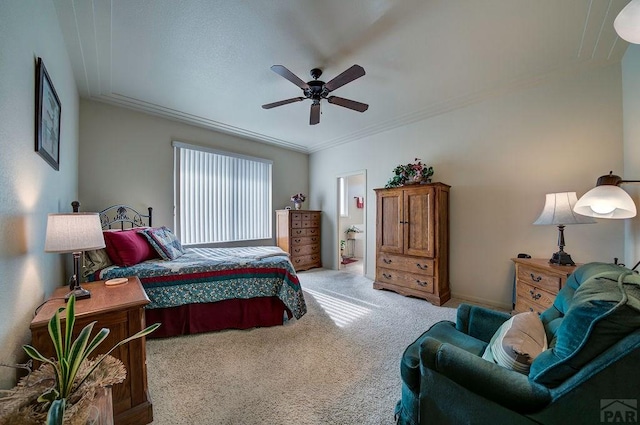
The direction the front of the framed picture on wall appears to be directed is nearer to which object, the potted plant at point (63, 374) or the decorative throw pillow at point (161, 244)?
the decorative throw pillow

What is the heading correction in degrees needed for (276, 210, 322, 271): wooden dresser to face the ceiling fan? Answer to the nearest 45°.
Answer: approximately 45° to its right

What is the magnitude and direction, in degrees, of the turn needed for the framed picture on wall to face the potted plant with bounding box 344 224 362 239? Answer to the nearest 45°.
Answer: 0° — it already faces it

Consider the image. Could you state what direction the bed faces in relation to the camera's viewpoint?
facing to the right of the viewer

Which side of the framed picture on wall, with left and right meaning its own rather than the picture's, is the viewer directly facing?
right

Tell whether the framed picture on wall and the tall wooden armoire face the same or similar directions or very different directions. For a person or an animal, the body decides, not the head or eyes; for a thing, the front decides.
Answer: very different directions

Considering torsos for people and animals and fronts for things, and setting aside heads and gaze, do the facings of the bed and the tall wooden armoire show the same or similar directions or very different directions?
very different directions

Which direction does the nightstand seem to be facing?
to the viewer's right

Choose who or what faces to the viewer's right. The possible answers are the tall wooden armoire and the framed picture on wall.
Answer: the framed picture on wall

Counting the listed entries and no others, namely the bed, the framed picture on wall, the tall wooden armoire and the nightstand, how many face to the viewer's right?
3
